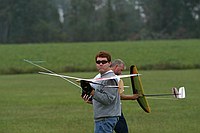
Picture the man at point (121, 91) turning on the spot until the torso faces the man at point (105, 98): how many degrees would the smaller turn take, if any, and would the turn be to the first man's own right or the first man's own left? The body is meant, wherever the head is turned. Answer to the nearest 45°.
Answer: approximately 90° to the first man's own right
